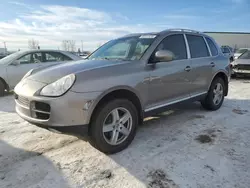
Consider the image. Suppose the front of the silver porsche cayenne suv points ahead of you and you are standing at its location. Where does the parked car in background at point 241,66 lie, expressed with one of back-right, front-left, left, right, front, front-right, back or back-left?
back

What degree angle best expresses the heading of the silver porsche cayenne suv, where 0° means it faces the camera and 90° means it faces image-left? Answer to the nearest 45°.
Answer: approximately 45°

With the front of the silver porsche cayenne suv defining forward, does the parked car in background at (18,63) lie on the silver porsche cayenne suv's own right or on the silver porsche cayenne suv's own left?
on the silver porsche cayenne suv's own right
